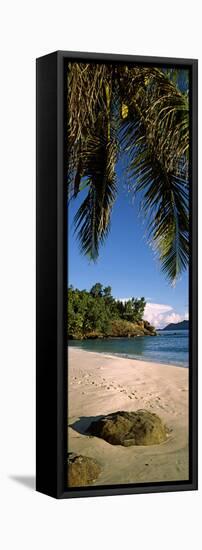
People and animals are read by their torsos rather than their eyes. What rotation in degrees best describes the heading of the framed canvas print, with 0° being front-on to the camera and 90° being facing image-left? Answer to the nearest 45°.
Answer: approximately 315°
